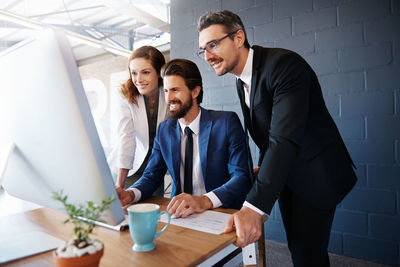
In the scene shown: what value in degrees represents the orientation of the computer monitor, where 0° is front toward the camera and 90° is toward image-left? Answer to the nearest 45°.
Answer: approximately 225°

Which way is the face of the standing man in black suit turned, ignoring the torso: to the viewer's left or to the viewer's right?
to the viewer's left

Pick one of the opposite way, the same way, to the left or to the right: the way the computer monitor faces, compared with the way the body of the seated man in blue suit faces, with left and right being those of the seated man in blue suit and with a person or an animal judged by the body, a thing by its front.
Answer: the opposite way

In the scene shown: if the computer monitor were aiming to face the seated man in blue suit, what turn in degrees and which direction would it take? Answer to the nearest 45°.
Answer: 0° — it already faces them

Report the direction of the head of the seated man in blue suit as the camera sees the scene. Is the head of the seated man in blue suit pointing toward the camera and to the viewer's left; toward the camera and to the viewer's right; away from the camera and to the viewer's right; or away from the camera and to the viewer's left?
toward the camera and to the viewer's left

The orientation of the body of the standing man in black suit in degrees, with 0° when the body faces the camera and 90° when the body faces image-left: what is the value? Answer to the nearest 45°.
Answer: approximately 90°

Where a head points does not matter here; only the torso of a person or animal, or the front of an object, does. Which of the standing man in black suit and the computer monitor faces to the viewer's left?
the standing man in black suit

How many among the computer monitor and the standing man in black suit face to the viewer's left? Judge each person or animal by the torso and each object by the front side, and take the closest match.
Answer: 1
